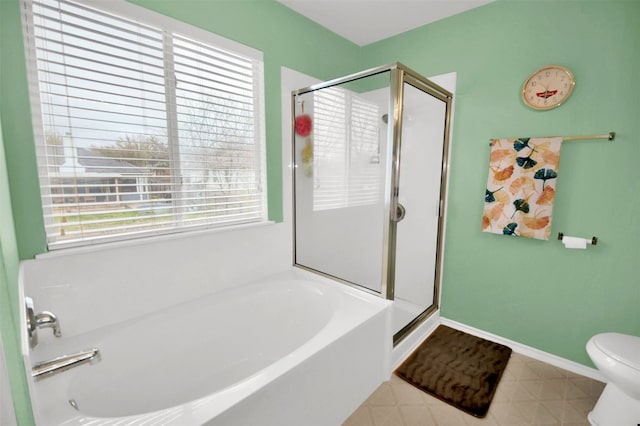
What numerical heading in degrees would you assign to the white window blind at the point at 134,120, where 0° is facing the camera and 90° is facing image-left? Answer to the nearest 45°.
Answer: approximately 315°

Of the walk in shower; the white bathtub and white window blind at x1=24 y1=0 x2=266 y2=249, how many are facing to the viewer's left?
0

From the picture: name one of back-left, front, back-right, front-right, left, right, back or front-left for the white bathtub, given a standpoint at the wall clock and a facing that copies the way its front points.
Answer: front

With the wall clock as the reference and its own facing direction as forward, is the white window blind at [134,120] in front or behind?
in front

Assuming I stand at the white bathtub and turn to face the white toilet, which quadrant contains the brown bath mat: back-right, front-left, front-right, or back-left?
front-left

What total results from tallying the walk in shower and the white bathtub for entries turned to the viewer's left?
0

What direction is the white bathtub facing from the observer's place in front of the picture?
facing the viewer and to the right of the viewer

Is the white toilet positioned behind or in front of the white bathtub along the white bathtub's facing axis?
in front

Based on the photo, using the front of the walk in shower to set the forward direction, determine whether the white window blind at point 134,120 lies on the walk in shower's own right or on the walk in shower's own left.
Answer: on the walk in shower's own right

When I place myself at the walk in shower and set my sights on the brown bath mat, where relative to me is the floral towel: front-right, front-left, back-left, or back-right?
front-left

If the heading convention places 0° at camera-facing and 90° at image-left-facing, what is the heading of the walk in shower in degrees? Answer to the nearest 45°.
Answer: approximately 315°

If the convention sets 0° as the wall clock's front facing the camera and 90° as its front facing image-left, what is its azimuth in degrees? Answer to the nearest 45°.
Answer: approximately 45°
